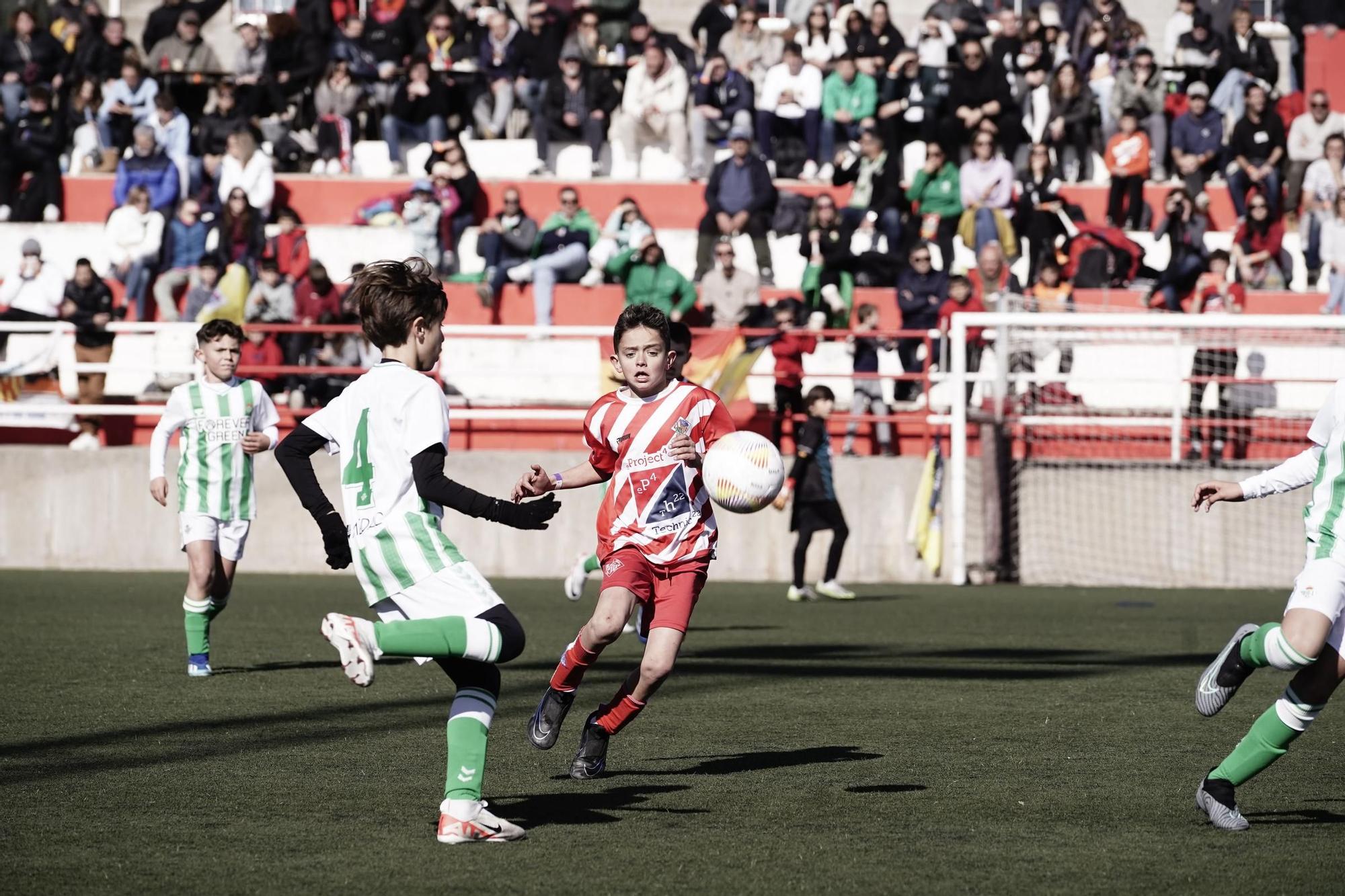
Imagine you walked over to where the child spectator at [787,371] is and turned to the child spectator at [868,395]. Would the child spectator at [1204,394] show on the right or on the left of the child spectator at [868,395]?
right

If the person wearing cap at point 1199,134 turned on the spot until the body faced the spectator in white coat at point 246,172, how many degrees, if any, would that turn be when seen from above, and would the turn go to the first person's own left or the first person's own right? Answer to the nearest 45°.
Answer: approximately 90° to the first person's own right

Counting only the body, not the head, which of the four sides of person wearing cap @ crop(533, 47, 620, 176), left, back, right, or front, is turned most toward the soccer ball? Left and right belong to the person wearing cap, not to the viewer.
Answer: front

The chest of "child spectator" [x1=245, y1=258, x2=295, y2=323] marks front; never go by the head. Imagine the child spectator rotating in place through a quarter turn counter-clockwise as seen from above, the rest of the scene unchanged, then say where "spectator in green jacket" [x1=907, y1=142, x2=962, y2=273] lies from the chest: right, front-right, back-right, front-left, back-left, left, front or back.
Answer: front

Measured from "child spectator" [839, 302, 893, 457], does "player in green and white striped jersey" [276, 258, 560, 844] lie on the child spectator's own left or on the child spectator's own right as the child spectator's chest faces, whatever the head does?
on the child spectator's own right

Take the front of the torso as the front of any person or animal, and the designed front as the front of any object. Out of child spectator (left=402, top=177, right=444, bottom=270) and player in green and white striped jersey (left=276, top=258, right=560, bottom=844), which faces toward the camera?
the child spectator

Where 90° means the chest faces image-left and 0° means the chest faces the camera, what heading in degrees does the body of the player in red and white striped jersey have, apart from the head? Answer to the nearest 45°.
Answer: approximately 0°

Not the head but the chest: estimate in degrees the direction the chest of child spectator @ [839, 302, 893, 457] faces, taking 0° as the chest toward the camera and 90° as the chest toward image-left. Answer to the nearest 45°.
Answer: approximately 315°

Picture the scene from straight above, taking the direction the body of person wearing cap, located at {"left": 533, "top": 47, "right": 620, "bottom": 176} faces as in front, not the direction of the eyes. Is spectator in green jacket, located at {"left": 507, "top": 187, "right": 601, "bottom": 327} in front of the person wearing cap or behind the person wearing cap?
in front

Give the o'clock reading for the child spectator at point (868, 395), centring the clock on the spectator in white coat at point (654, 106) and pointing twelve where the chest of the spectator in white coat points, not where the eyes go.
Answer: The child spectator is roughly at 11 o'clock from the spectator in white coat.

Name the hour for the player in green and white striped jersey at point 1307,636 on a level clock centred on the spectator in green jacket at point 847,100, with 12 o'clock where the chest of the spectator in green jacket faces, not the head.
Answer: The player in green and white striped jersey is roughly at 12 o'clock from the spectator in green jacket.

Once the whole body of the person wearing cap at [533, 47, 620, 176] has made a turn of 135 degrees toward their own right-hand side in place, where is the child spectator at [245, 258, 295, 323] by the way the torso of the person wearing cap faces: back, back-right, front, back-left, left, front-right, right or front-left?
left

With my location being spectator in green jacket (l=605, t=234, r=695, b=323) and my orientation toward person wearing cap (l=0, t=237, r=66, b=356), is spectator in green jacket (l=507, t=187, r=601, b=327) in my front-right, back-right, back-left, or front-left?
front-right

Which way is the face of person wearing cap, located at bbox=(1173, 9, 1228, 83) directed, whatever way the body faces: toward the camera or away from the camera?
toward the camera

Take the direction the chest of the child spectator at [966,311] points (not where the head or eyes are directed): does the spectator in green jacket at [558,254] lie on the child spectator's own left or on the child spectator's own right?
on the child spectator's own right

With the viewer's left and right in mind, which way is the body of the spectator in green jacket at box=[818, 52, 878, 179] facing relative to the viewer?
facing the viewer

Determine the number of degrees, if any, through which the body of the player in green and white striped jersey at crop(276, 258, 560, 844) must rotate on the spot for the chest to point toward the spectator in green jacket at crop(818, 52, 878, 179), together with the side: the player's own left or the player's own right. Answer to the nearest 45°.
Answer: approximately 45° to the player's own left

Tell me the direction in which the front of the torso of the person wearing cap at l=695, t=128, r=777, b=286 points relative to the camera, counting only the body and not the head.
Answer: toward the camera

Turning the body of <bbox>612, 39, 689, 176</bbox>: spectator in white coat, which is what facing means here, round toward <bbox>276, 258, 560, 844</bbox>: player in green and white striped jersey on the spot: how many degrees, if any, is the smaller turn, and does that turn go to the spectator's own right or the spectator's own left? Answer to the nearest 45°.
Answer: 0° — they already face them

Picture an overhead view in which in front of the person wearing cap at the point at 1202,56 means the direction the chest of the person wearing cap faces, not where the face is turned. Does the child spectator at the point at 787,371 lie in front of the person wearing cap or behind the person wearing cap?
in front

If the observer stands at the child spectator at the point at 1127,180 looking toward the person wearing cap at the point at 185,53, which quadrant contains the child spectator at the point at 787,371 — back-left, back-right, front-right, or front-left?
front-left

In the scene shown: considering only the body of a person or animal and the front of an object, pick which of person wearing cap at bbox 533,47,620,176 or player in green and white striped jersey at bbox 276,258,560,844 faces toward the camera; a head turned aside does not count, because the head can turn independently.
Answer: the person wearing cap
